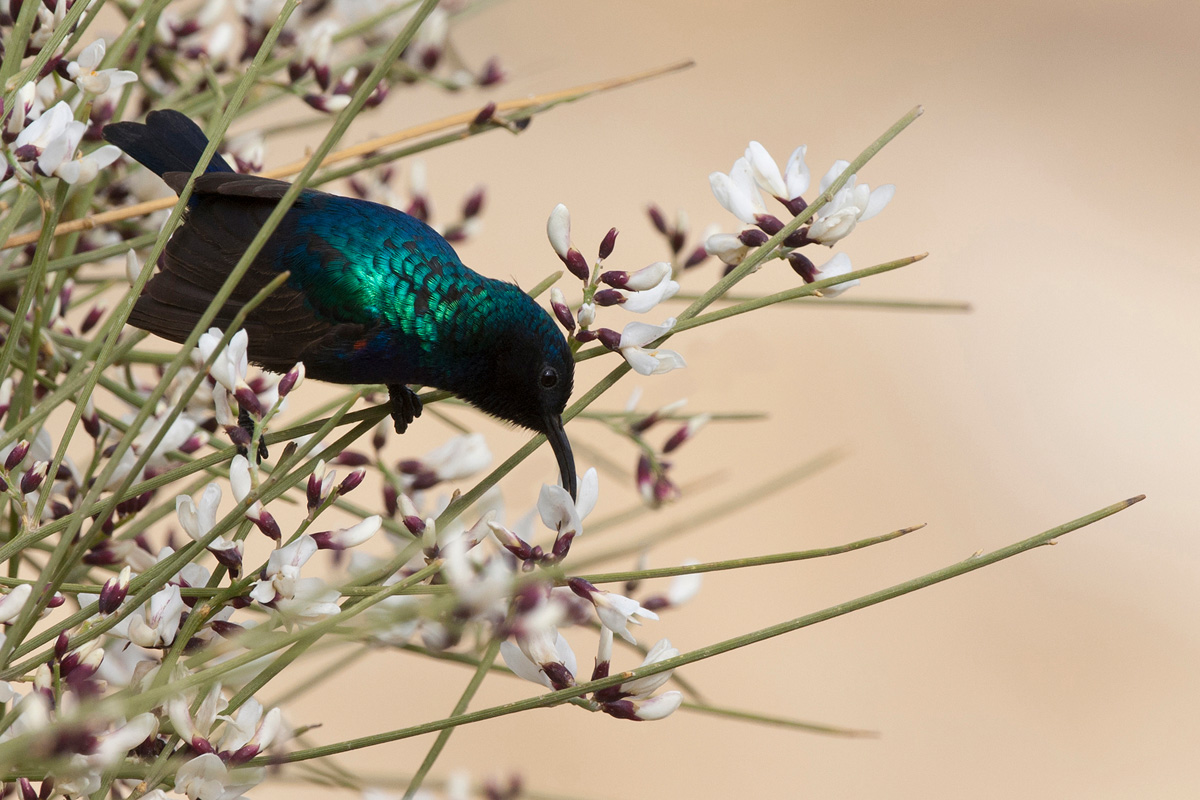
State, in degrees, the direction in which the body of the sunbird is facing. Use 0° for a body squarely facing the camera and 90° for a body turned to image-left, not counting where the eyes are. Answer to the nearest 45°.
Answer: approximately 270°
